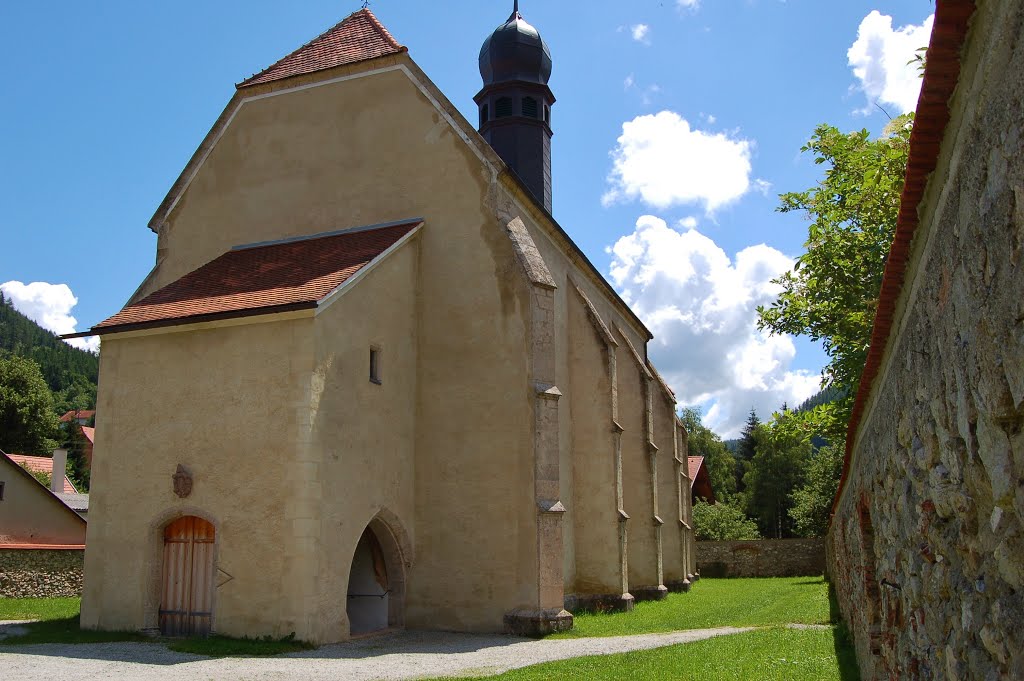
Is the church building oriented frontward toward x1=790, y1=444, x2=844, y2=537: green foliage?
no

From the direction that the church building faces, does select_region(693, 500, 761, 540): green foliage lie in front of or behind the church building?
behind

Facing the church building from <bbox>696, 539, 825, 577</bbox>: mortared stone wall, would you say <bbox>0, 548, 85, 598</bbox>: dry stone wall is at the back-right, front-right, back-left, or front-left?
front-right

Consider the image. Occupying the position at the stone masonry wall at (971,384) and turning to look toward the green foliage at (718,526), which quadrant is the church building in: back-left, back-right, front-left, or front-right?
front-left

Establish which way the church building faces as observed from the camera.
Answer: facing the viewer and to the left of the viewer

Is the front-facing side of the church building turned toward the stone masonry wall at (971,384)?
no

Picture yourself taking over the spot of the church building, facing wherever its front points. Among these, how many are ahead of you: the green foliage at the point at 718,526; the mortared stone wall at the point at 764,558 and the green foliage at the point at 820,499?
0

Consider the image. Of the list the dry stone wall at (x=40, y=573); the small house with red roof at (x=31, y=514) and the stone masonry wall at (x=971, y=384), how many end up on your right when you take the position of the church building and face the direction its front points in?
2

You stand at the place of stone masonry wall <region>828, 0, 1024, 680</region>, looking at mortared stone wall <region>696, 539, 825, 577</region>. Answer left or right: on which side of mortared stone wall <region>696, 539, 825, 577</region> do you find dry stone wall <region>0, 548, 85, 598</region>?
left

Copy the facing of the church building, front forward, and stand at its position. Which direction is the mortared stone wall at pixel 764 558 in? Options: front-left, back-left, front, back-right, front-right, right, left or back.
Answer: back

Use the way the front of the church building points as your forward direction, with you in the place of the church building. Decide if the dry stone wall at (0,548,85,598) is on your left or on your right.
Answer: on your right

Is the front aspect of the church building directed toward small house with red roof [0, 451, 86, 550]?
no
